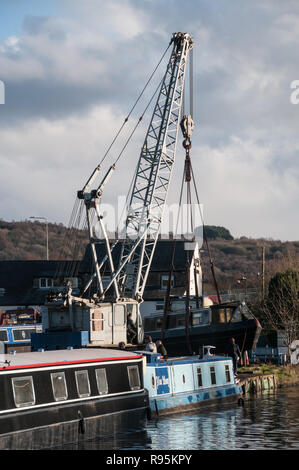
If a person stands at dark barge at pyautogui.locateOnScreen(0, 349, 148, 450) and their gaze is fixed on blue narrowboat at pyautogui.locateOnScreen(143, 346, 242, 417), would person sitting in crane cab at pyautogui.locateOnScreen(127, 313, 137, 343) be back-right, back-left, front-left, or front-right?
front-left

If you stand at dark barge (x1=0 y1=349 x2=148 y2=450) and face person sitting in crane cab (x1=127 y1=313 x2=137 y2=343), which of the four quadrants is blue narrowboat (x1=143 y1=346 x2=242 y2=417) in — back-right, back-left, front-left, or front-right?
front-right

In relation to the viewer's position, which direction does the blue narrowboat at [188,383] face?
facing away from the viewer and to the right of the viewer

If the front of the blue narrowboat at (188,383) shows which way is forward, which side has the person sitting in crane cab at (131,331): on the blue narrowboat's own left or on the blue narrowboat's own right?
on the blue narrowboat's own left

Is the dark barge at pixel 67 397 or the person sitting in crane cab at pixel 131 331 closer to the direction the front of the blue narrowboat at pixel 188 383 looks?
the person sitting in crane cab

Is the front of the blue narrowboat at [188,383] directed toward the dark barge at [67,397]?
no
